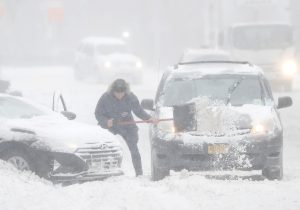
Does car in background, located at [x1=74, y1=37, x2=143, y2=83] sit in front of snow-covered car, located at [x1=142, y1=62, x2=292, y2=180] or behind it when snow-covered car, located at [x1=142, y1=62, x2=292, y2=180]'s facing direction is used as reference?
behind

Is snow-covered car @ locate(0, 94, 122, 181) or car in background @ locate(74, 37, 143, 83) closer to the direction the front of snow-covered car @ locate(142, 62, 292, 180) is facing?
the snow-covered car

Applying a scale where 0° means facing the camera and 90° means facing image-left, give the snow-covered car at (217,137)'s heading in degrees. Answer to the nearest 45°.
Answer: approximately 0°

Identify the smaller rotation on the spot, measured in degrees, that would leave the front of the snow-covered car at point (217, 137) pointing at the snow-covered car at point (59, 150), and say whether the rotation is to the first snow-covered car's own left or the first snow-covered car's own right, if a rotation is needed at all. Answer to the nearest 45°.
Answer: approximately 90° to the first snow-covered car's own right

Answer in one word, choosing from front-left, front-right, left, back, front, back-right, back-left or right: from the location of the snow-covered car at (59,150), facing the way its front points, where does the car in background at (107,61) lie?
back-left

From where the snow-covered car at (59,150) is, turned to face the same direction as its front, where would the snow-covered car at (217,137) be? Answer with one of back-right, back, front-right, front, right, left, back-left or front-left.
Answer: front-left

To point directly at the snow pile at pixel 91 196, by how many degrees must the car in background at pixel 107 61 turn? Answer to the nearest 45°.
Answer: approximately 45° to its right

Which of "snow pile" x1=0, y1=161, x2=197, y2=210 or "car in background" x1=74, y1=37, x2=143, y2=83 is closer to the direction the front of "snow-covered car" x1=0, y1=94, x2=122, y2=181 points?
the snow pile

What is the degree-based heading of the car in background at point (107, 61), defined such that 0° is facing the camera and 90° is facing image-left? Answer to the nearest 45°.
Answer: approximately 315°

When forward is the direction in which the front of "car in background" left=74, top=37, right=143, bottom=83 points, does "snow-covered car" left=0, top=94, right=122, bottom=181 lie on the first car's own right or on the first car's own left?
on the first car's own right

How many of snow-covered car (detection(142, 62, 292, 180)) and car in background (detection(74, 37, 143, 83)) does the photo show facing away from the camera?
0

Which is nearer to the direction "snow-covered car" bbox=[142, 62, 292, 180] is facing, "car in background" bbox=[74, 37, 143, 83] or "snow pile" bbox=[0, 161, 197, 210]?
the snow pile
